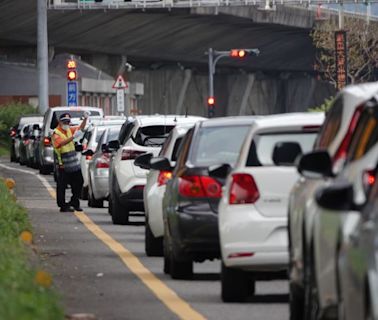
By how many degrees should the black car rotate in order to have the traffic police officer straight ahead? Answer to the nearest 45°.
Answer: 0° — it already faces them

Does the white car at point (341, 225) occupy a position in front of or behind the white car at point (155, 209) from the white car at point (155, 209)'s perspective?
behind

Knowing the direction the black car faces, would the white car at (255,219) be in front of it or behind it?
behind

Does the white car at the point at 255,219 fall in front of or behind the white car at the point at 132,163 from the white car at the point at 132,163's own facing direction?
behind

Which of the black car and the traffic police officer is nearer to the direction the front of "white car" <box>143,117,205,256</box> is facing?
the traffic police officer

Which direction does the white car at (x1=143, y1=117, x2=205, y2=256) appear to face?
away from the camera

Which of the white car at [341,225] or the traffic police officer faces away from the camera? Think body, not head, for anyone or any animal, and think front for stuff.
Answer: the white car

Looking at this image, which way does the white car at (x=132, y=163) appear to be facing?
away from the camera

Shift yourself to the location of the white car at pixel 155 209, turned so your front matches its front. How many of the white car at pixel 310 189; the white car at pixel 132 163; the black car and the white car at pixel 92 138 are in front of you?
2

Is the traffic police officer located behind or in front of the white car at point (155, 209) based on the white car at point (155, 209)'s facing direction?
in front

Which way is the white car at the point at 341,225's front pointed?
away from the camera

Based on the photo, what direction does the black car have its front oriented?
away from the camera

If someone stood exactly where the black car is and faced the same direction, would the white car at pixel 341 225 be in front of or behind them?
behind

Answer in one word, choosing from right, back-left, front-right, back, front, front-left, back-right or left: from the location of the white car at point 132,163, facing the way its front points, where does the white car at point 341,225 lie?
back

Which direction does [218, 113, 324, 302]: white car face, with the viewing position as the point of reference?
facing away from the viewer
